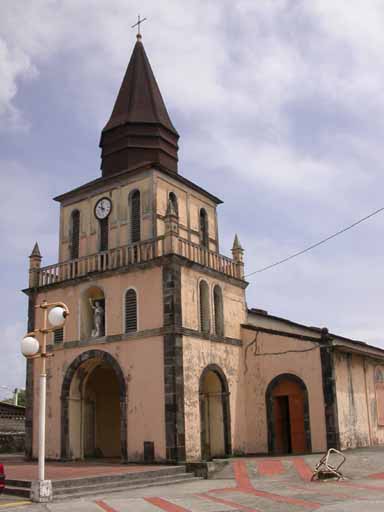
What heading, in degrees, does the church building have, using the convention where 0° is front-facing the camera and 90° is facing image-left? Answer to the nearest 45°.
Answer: approximately 45°

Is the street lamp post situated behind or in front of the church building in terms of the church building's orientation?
in front
